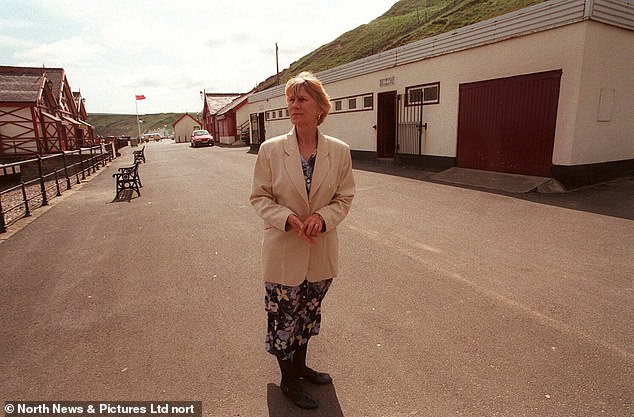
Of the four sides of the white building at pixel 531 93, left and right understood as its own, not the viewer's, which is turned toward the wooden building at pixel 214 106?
right

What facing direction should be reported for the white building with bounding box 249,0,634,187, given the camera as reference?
facing the viewer and to the left of the viewer

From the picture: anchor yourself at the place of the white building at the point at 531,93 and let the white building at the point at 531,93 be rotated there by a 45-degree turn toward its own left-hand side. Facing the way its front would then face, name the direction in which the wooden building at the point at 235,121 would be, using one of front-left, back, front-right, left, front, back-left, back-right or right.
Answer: back-right

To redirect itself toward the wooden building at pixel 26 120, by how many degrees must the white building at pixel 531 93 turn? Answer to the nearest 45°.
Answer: approximately 45° to its right

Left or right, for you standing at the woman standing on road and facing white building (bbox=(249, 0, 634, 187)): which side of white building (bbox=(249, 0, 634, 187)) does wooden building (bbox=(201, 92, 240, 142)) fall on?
left

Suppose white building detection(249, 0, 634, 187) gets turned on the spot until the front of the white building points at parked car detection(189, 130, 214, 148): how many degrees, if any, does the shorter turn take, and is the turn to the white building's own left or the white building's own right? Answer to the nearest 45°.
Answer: approximately 90° to the white building's own right

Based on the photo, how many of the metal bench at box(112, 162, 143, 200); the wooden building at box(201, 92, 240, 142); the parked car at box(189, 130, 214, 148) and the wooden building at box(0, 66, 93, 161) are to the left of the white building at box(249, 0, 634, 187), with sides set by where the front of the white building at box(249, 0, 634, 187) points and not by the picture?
0

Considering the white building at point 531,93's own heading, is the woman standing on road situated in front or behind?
in front

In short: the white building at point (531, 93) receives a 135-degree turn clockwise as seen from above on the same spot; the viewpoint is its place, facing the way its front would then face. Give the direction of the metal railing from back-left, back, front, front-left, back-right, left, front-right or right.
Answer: left

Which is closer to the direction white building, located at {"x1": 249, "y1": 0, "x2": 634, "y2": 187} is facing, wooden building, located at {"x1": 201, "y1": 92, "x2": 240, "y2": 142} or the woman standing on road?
the woman standing on road
